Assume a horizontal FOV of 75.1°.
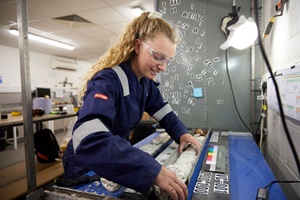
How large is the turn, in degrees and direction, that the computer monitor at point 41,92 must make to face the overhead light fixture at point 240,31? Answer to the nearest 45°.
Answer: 0° — it already faces it

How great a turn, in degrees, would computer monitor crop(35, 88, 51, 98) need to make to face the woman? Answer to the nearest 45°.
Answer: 0° — it already faces them

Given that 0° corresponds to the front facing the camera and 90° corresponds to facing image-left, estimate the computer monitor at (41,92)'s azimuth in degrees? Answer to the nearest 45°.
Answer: approximately 0°

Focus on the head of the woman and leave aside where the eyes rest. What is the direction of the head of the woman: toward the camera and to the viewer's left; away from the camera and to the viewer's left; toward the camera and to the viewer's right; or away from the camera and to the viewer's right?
toward the camera and to the viewer's right
